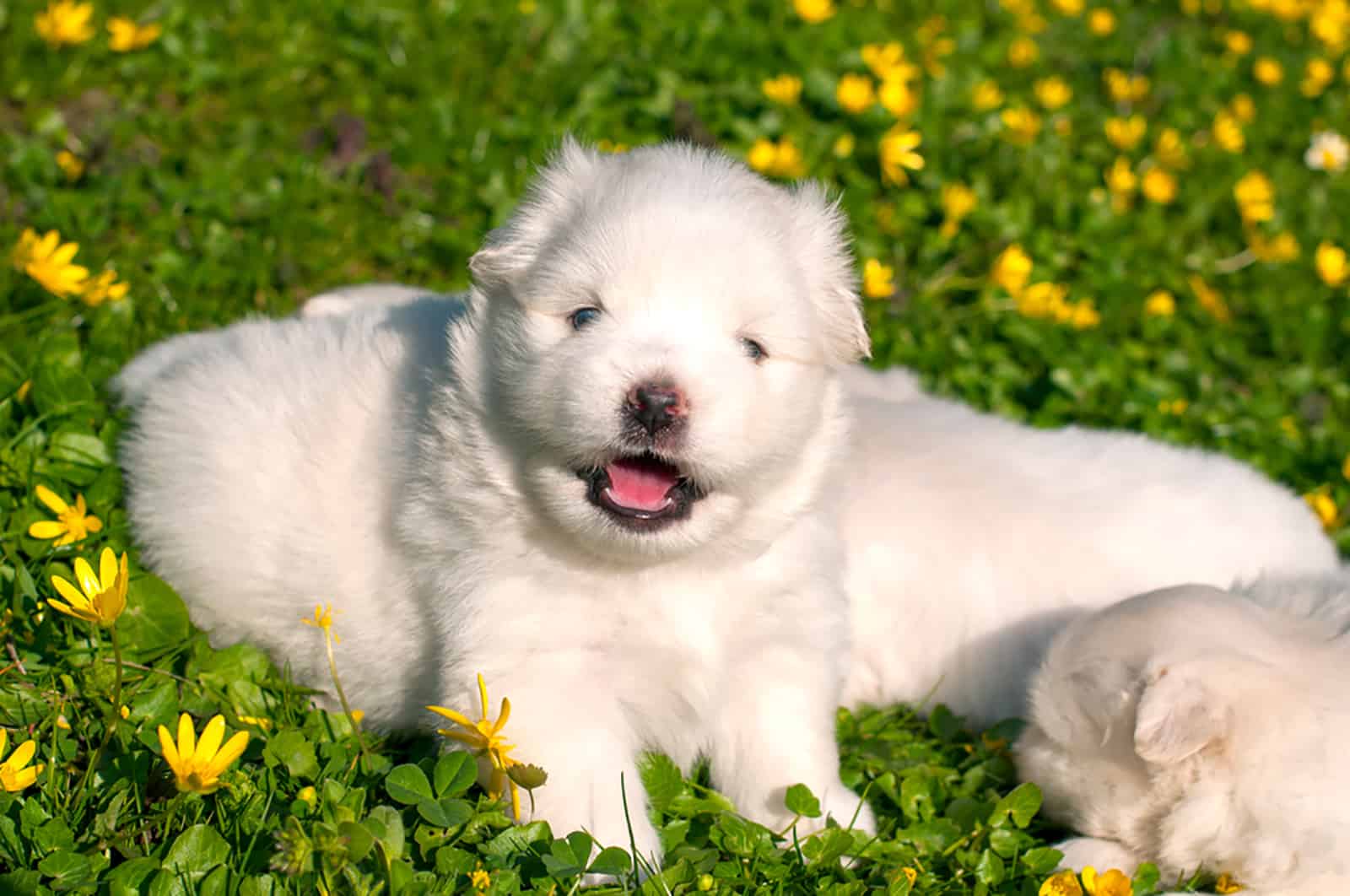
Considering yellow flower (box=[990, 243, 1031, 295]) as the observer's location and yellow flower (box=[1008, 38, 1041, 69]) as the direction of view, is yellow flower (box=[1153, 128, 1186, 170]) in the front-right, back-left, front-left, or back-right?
front-right

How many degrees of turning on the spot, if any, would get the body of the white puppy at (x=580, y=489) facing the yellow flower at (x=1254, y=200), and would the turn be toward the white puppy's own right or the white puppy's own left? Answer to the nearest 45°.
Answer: approximately 90° to the white puppy's own left

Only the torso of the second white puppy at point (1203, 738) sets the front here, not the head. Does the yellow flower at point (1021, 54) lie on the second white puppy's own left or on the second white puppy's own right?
on the second white puppy's own right

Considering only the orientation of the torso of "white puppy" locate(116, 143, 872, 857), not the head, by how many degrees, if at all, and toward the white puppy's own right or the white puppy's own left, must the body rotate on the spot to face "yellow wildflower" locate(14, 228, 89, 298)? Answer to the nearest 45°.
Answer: approximately 180°

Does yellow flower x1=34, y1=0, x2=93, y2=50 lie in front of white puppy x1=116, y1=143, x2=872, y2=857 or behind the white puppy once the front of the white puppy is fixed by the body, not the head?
behind

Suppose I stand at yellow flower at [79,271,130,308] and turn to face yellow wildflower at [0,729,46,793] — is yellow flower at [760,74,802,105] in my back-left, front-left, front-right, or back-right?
back-left

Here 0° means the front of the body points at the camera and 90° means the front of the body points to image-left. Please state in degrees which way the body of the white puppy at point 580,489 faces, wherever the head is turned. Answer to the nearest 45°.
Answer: approximately 315°
